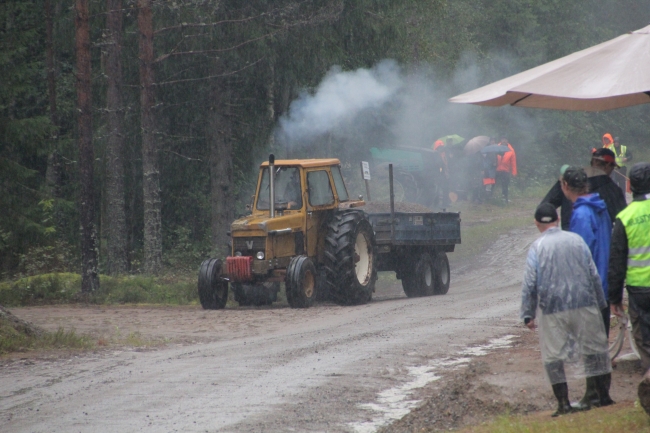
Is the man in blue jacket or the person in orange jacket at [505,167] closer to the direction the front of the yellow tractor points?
the man in blue jacket

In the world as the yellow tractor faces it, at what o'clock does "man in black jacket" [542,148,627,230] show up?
The man in black jacket is roughly at 10 o'clock from the yellow tractor.

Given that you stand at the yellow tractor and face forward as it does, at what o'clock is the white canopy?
The white canopy is roughly at 10 o'clock from the yellow tractor.

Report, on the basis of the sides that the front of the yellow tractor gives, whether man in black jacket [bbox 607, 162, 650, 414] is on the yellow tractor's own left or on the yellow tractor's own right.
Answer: on the yellow tractor's own left

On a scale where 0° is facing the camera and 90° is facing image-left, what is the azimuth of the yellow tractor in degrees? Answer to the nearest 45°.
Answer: approximately 45°

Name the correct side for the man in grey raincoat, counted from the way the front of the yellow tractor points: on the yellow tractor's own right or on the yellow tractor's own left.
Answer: on the yellow tractor's own left

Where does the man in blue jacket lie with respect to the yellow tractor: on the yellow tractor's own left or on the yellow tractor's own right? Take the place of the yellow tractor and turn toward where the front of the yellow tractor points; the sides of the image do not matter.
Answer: on the yellow tractor's own left

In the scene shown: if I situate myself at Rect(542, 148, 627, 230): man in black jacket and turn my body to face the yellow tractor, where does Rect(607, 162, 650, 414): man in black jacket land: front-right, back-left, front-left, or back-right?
back-left

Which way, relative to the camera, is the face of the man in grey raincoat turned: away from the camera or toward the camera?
away from the camera

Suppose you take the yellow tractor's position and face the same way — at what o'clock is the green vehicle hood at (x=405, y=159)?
The green vehicle hood is roughly at 5 o'clock from the yellow tractor.

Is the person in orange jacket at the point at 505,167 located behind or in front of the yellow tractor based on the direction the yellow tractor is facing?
behind
